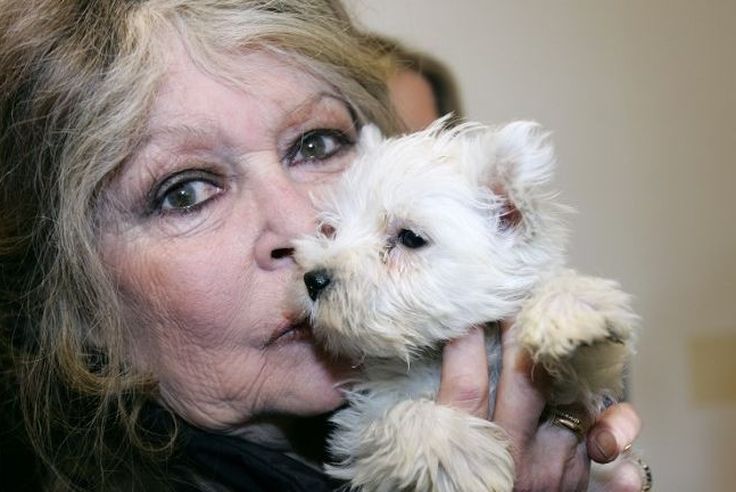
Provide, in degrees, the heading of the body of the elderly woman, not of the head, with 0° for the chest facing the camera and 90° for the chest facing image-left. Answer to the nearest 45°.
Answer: approximately 315°

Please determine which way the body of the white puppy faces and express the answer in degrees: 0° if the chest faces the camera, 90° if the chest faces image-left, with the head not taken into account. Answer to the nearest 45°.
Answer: approximately 45°

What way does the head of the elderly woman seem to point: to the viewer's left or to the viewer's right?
to the viewer's right
